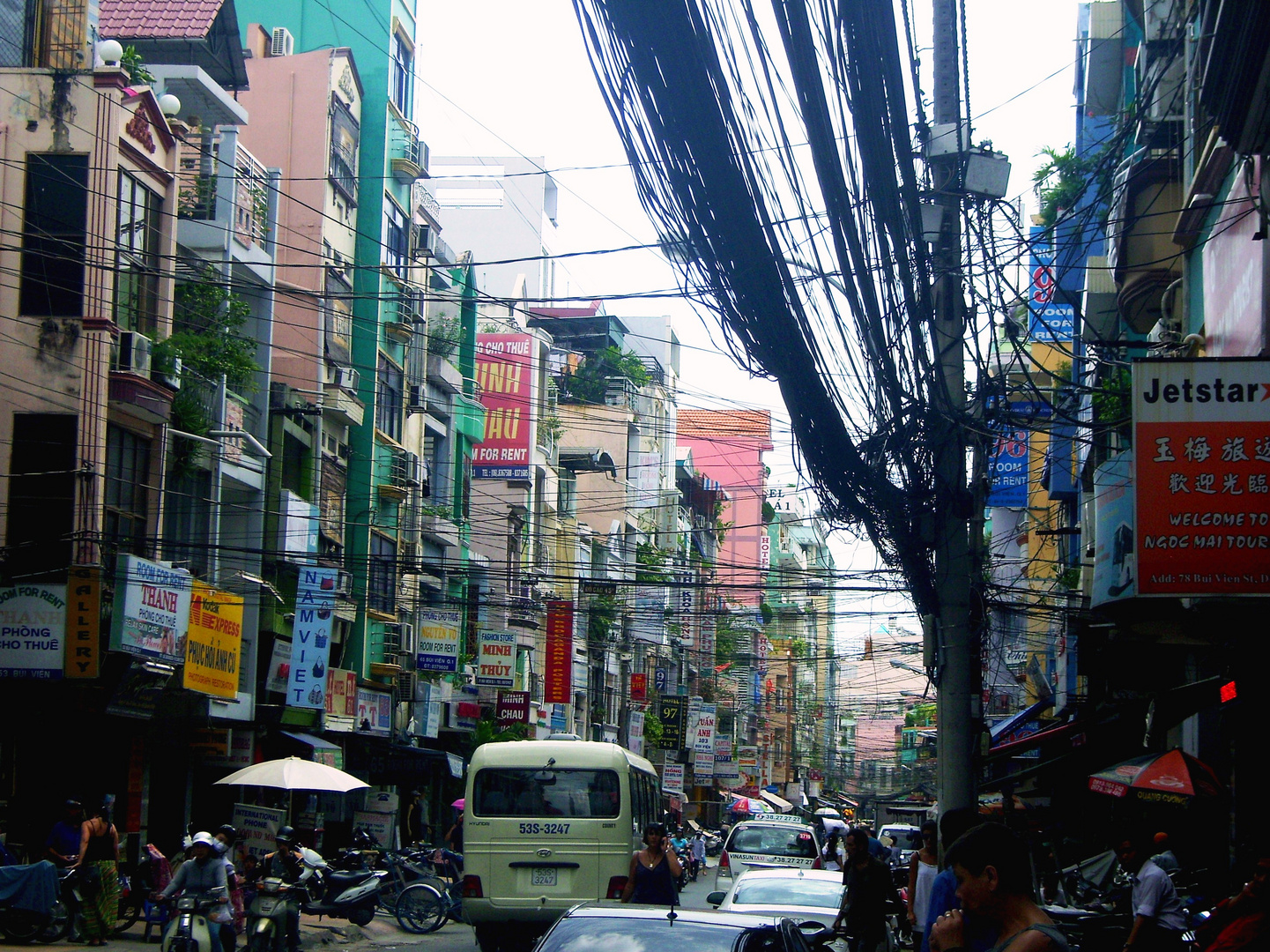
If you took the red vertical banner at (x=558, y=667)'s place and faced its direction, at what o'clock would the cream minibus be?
The cream minibus is roughly at 12 o'clock from the red vertical banner.

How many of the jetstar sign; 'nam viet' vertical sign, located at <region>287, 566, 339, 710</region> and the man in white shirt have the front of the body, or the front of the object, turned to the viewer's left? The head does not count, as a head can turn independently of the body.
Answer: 1

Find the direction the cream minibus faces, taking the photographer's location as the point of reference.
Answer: facing away from the viewer

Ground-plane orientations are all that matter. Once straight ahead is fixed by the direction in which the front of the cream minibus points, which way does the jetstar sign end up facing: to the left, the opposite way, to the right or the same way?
the opposite way

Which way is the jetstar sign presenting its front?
toward the camera

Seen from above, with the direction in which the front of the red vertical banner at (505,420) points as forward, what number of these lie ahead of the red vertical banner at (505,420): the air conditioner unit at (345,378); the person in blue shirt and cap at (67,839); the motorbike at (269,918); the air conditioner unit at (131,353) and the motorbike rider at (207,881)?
5

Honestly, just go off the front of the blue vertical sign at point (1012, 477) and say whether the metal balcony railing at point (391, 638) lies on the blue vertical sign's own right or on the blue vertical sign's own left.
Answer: on the blue vertical sign's own right

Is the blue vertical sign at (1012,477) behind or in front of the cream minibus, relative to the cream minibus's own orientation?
in front

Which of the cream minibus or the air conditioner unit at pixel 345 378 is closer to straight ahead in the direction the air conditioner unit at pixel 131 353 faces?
the cream minibus

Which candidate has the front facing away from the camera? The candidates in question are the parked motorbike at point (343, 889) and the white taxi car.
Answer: the white taxi car

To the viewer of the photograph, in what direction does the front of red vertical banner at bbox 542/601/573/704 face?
facing the viewer

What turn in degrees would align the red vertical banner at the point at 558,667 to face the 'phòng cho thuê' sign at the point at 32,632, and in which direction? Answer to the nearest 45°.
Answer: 0° — it already faces it

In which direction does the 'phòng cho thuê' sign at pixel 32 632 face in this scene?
toward the camera

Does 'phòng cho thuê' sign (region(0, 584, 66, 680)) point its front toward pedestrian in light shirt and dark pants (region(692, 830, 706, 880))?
no

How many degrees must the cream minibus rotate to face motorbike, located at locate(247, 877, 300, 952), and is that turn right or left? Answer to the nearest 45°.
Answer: approximately 135° to its left

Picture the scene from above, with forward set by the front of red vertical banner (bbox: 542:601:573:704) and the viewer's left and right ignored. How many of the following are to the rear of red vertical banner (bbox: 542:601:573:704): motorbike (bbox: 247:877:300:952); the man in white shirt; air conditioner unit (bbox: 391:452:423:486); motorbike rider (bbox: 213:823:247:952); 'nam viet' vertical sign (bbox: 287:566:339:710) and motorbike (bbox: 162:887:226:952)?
0
